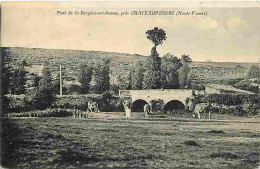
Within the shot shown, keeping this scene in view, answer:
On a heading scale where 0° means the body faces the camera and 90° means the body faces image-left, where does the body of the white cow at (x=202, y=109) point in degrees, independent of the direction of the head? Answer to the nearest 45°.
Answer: approximately 90°

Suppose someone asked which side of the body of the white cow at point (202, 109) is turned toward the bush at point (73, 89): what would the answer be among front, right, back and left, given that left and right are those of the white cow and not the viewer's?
front

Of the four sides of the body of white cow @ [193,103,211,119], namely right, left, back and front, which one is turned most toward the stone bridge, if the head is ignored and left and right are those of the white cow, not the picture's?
front

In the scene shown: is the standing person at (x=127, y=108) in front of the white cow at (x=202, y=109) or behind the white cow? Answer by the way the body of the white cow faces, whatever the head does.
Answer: in front
